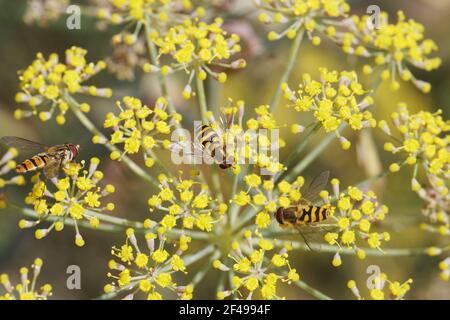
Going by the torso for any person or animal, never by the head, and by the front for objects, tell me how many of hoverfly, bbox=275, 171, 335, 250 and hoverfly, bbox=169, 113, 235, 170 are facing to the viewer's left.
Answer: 1

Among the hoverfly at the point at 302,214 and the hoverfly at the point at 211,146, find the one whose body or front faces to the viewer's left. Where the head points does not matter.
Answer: the hoverfly at the point at 302,214

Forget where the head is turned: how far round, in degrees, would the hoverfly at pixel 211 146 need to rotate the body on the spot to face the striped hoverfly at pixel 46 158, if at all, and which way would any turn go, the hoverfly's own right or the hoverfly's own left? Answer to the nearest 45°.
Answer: approximately 135° to the hoverfly's own right

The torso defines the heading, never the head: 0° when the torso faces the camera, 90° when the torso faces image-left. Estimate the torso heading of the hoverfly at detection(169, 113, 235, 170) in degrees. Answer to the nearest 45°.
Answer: approximately 315°

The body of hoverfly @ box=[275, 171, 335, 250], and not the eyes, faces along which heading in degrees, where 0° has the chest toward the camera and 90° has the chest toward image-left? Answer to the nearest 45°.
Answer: approximately 90°
